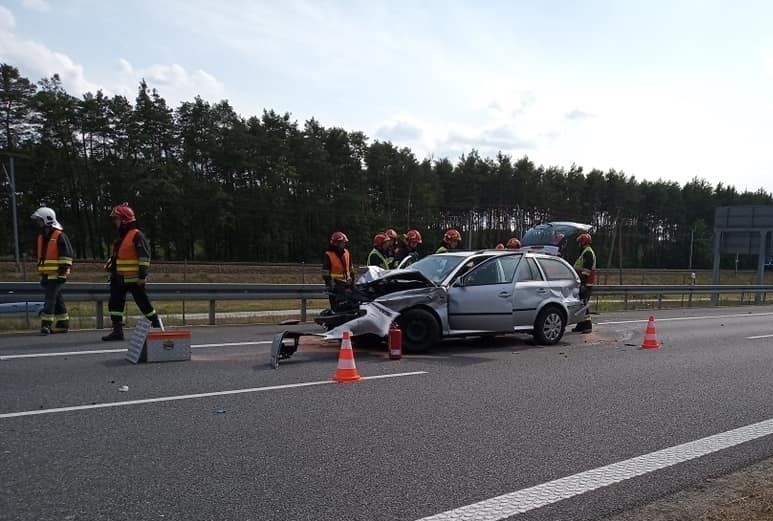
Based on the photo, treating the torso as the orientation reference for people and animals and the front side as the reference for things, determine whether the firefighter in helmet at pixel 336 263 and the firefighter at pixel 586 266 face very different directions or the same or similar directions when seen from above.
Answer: very different directions

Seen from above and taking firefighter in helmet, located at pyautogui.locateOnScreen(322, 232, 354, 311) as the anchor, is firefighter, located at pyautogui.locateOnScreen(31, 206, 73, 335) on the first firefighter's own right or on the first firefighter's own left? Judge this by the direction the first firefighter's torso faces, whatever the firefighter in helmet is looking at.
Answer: on the first firefighter's own right

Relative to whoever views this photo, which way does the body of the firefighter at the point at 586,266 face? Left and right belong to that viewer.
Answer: facing to the left of the viewer

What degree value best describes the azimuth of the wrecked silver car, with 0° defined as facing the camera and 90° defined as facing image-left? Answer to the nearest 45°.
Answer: approximately 45°

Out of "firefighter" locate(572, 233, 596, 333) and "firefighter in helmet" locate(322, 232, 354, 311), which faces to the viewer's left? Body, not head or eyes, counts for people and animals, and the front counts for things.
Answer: the firefighter

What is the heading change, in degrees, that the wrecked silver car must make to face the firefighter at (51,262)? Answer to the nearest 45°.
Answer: approximately 45° to its right
